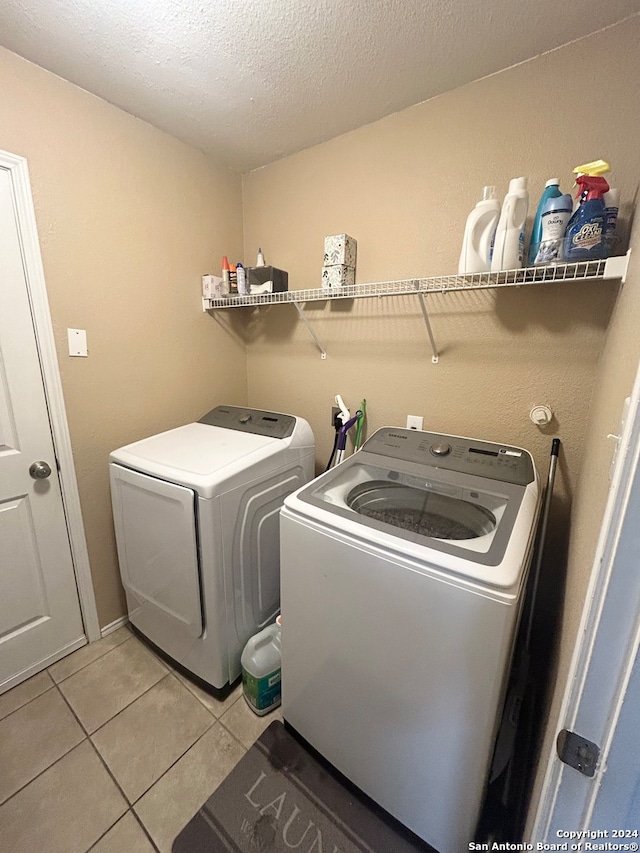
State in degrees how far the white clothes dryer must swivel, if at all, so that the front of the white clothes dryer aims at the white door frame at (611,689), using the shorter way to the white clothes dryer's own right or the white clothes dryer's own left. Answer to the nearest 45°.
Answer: approximately 90° to the white clothes dryer's own left

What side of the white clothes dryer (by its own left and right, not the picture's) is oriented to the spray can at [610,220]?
left

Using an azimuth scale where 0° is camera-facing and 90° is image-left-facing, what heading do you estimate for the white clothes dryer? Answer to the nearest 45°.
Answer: approximately 45°

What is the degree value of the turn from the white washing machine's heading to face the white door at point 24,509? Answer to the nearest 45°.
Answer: approximately 45° to its right

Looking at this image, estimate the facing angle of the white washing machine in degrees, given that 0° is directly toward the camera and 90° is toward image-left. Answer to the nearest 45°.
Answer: approximately 45°
